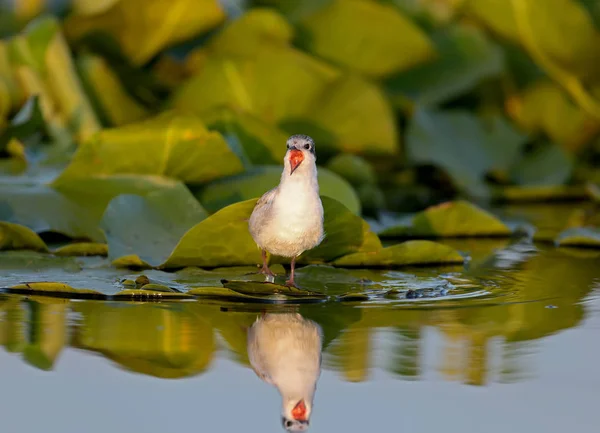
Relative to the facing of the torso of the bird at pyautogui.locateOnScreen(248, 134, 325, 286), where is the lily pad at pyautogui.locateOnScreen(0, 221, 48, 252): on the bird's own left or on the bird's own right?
on the bird's own right

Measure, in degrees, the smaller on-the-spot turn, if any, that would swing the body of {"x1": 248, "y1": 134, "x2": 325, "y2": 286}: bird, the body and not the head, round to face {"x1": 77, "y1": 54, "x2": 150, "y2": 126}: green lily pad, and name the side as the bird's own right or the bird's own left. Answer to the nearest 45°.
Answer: approximately 135° to the bird's own right

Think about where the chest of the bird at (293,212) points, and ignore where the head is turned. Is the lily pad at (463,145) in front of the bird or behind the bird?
behind

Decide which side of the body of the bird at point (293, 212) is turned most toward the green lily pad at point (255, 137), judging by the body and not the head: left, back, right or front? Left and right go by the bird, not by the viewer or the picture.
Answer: back

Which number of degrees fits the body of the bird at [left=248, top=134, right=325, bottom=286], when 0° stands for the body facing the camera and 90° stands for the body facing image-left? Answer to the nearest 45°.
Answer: approximately 0°

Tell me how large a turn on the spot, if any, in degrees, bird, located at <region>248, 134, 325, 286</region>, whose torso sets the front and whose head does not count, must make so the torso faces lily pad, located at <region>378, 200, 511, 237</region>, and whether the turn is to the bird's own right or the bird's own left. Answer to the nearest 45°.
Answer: approximately 135° to the bird's own left

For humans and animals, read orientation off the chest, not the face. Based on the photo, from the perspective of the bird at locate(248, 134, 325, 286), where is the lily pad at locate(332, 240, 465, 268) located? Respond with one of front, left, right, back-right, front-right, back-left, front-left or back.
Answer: back-left

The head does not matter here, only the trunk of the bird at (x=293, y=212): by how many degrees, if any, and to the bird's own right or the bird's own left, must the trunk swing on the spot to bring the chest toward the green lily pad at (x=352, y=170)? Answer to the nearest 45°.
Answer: approximately 180°

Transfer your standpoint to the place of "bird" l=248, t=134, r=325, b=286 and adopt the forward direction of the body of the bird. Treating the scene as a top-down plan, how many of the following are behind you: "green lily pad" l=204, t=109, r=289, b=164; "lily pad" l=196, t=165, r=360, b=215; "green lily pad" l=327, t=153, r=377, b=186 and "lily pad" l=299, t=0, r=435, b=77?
4
